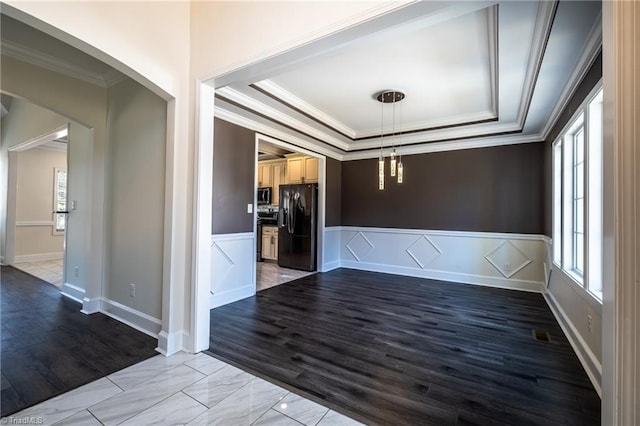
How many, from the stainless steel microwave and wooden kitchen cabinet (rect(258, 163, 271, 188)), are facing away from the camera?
0

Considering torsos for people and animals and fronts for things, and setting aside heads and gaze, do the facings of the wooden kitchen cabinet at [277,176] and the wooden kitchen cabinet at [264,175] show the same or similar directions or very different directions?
same or similar directions

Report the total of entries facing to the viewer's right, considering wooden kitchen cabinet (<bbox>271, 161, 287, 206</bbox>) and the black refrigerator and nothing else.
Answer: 0

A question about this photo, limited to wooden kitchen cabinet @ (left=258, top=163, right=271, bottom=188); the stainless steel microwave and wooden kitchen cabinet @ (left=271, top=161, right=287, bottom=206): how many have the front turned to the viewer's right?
0

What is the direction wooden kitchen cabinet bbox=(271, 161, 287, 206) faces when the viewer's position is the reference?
facing the viewer and to the left of the viewer

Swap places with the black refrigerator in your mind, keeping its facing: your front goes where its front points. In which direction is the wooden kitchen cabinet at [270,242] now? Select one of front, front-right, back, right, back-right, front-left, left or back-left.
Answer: right

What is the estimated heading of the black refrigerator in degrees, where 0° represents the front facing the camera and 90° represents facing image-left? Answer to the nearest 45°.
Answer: approximately 45°

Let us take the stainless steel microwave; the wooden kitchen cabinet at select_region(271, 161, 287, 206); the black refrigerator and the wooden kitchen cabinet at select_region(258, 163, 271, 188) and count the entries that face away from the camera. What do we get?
0

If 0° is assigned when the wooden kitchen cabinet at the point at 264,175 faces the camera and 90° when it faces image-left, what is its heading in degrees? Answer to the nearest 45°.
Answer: approximately 45°

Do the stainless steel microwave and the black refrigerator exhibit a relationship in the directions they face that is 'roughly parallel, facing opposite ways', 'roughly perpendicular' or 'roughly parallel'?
roughly parallel

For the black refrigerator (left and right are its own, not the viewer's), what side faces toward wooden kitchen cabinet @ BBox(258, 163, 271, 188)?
right

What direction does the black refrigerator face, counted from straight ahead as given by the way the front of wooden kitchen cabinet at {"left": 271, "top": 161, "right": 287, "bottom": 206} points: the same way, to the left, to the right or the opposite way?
the same way

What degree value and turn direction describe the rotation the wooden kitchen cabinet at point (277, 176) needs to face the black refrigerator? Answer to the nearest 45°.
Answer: approximately 45° to its left

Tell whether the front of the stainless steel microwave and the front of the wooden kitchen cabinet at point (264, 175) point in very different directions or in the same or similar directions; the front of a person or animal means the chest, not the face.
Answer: same or similar directions

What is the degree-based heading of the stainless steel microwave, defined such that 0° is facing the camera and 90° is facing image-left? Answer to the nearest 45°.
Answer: approximately 45°

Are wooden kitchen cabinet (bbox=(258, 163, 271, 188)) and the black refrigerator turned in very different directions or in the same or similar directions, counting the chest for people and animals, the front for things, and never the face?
same or similar directions

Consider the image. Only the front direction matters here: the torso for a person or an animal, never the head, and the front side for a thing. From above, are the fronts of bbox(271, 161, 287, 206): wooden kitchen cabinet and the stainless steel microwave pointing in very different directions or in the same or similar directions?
same or similar directions
